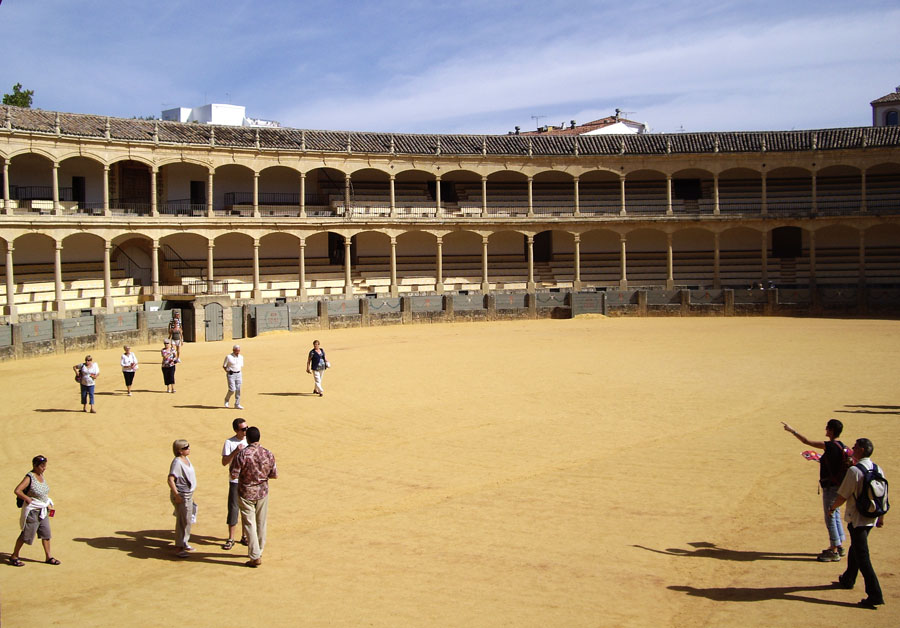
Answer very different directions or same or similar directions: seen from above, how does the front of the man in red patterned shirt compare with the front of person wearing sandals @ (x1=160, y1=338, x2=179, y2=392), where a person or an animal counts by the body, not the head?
very different directions

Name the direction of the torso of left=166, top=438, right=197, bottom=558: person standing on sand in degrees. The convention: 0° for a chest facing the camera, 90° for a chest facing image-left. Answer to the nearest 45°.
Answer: approximately 315°

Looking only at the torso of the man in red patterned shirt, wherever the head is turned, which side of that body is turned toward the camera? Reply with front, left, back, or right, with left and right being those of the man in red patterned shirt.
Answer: back

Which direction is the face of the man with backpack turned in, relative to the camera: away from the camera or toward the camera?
away from the camera

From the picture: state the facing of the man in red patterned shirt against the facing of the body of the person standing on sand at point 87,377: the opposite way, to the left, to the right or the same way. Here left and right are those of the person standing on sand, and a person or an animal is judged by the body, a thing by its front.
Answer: the opposite way

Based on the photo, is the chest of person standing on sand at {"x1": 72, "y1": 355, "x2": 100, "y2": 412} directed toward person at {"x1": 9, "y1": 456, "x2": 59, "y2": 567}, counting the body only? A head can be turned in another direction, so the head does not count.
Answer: yes

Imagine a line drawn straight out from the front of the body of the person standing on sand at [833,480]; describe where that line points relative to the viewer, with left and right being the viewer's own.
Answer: facing to the left of the viewer

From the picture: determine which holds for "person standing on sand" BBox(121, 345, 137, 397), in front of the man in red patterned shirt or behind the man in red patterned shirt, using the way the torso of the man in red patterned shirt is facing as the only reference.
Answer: in front

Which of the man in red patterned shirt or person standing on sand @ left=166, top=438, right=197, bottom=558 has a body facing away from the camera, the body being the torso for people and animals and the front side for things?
the man in red patterned shirt

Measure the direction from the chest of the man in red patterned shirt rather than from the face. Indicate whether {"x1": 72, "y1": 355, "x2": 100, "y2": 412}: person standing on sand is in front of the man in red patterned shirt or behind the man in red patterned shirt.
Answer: in front

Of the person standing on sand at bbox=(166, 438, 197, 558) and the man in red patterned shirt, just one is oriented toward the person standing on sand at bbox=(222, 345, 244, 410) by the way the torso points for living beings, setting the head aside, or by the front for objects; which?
the man in red patterned shirt

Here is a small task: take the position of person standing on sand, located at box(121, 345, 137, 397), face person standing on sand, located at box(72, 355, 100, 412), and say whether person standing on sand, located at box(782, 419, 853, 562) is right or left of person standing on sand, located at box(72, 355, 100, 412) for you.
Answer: left
